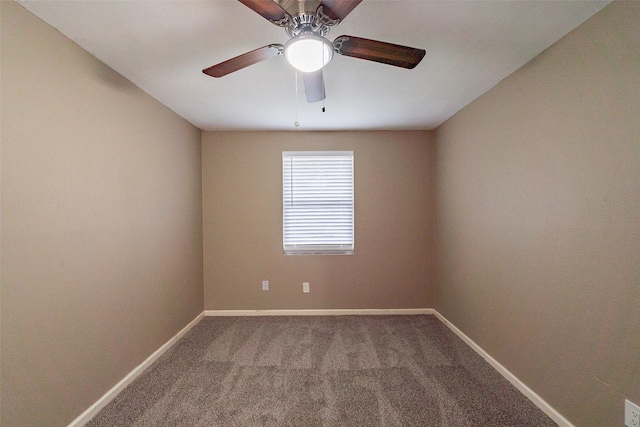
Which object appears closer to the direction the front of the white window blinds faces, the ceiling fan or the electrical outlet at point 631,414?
the ceiling fan

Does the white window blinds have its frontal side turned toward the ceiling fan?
yes

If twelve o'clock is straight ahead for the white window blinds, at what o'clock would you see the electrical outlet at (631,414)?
The electrical outlet is roughly at 11 o'clock from the white window blinds.

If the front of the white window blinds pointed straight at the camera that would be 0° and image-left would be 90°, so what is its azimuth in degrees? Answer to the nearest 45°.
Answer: approximately 0°
